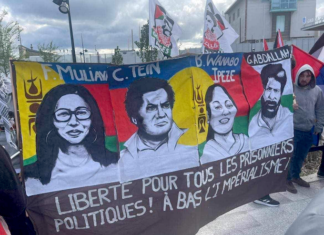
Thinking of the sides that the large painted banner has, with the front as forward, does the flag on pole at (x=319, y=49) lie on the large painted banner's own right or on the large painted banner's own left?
on the large painted banner's own left

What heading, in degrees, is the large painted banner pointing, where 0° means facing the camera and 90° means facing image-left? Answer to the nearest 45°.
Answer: approximately 315°

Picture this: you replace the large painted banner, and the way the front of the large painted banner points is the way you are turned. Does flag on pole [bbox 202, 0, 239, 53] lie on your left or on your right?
on your left

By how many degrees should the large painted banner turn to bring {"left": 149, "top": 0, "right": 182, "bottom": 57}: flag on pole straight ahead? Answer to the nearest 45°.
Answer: approximately 135° to its left
